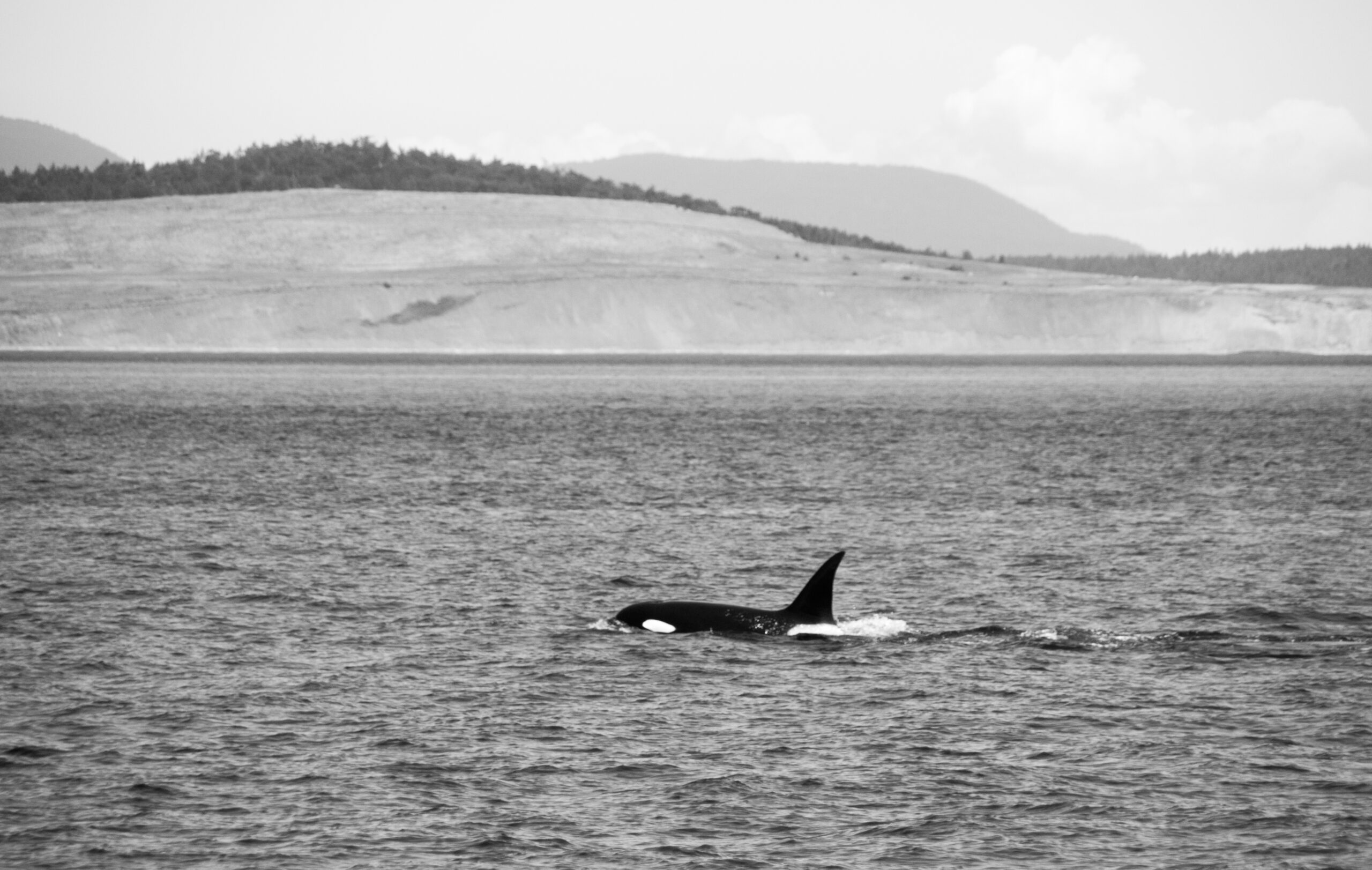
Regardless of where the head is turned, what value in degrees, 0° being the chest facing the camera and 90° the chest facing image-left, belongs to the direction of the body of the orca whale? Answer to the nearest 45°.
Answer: approximately 90°

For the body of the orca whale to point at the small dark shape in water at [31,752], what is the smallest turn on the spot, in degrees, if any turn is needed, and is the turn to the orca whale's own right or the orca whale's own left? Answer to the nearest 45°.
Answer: approximately 45° to the orca whale's own left
